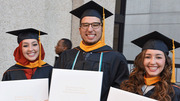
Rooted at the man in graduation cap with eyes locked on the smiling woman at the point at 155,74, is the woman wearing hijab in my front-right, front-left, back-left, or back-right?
back-right

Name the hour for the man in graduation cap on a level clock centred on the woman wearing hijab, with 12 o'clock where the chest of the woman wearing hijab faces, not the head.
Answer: The man in graduation cap is roughly at 10 o'clock from the woman wearing hijab.

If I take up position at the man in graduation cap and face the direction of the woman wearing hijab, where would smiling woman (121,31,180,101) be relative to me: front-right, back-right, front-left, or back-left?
back-left

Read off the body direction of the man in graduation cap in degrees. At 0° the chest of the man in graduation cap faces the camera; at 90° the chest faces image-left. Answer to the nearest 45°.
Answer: approximately 0°

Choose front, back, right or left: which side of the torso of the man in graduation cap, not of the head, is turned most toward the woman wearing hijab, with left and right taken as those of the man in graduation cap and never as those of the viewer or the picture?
right

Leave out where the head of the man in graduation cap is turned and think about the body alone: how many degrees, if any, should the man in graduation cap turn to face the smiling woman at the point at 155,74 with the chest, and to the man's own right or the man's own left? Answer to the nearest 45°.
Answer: approximately 45° to the man's own left

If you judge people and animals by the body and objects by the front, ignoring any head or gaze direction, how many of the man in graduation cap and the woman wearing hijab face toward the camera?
2
